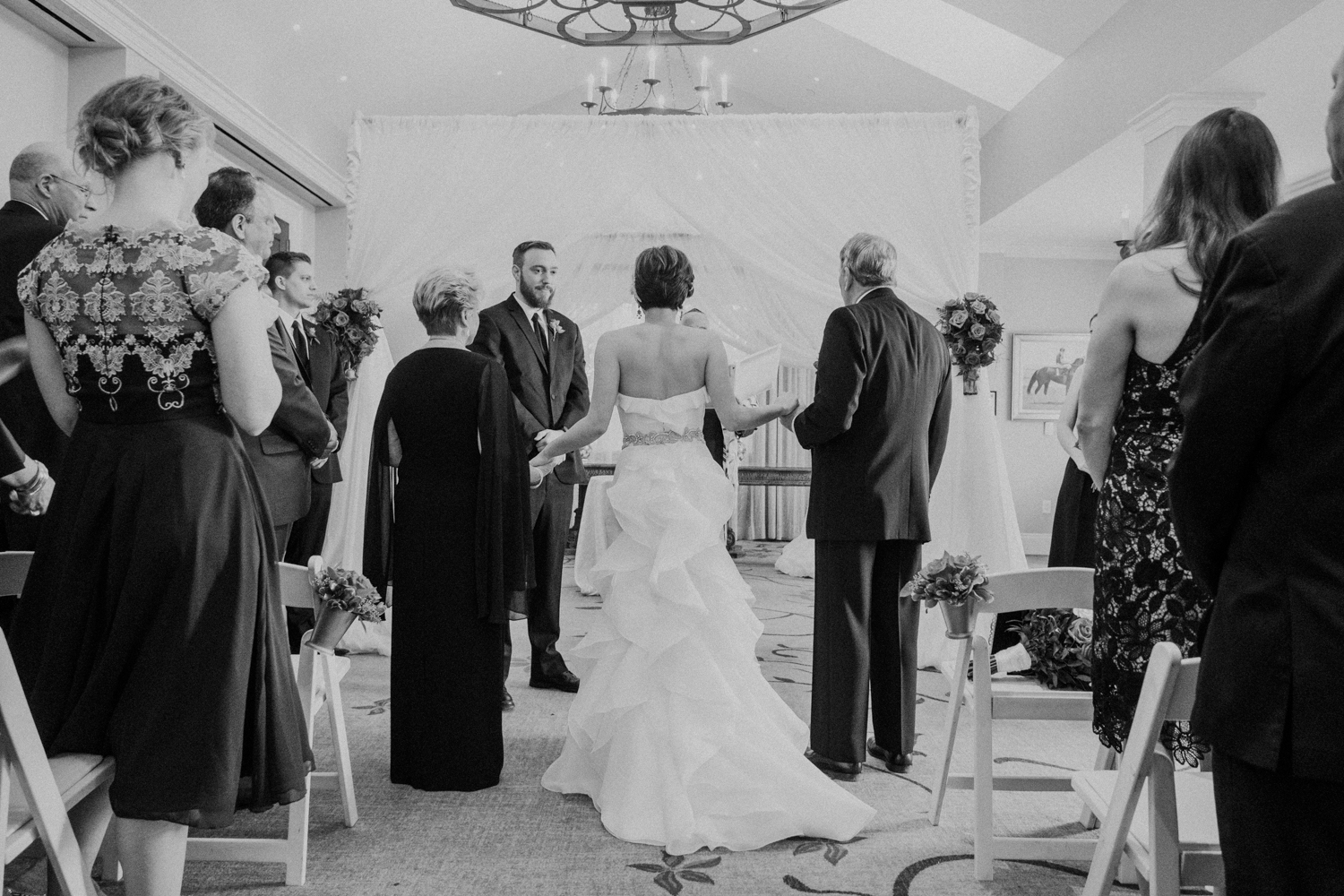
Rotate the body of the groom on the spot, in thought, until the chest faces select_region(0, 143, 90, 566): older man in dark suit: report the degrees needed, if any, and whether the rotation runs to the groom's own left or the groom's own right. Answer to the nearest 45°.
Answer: approximately 90° to the groom's own right

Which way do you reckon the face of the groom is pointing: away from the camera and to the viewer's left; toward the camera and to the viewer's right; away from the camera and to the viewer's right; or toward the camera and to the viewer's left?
toward the camera and to the viewer's right

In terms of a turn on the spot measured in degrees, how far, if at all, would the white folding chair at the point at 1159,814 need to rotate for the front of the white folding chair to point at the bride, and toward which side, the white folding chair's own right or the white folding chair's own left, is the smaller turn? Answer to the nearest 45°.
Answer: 0° — it already faces them

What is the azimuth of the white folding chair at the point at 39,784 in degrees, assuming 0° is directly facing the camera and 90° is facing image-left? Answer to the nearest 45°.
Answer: approximately 225°

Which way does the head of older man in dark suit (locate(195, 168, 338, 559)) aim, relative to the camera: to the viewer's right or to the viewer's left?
to the viewer's right

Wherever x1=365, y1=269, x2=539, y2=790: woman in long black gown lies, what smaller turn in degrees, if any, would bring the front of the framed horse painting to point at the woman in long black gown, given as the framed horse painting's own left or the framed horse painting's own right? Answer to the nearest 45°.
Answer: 0° — it already faces them

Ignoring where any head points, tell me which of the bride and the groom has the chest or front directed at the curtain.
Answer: the bride

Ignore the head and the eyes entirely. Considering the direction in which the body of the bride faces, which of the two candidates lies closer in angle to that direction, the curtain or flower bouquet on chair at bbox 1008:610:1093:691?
the curtain

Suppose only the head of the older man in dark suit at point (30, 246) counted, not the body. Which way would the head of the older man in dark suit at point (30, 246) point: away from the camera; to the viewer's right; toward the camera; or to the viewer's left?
to the viewer's right
